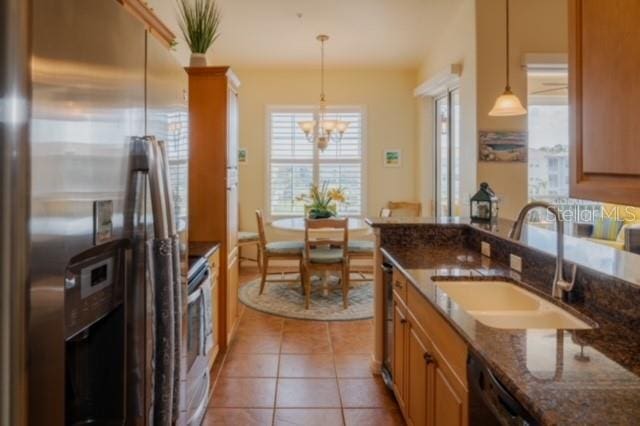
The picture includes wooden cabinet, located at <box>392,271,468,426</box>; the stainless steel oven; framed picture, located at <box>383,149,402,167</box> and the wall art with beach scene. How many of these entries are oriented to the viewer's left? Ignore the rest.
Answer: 1

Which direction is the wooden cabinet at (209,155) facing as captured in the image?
to the viewer's right

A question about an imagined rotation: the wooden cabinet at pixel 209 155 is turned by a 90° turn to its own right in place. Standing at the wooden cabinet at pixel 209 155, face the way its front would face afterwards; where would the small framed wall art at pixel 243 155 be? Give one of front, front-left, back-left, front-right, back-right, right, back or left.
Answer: back

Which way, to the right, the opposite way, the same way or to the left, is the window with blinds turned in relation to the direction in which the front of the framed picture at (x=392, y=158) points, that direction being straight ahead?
the same way

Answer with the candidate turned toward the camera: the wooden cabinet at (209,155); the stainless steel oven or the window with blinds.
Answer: the window with blinds

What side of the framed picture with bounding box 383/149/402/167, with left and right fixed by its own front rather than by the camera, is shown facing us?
front

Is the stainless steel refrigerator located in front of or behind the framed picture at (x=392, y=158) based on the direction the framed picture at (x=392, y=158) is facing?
in front

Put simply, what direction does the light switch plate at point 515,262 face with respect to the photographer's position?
facing the viewer and to the left of the viewer

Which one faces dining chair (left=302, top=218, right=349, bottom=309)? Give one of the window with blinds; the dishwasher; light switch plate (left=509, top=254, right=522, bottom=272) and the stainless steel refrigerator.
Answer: the window with blinds

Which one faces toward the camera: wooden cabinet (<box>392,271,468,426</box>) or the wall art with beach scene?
the wall art with beach scene

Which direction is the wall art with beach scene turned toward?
toward the camera

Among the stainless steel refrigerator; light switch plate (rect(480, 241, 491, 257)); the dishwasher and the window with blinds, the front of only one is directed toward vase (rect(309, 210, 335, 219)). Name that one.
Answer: the window with blinds

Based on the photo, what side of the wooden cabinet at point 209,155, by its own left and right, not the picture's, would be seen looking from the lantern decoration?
front

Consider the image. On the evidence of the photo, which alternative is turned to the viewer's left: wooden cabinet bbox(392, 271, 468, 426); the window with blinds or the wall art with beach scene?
the wooden cabinet
